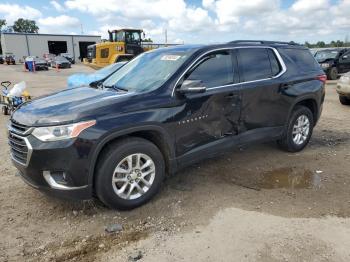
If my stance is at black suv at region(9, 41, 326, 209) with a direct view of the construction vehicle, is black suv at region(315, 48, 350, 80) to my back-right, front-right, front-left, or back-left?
front-right

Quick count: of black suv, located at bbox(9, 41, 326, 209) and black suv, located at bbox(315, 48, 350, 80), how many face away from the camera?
0

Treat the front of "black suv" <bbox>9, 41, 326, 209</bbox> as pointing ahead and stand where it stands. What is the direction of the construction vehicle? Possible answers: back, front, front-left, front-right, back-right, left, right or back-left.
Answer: back-right

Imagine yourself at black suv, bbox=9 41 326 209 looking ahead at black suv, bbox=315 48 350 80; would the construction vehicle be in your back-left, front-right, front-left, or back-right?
front-left

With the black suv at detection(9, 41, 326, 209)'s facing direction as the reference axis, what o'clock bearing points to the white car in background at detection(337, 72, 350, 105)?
The white car in background is roughly at 6 o'clock from the black suv.

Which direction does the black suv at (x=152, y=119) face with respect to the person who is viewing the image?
facing the viewer and to the left of the viewer

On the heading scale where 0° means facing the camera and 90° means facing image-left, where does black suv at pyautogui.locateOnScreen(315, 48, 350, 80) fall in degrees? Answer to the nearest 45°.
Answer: approximately 45°

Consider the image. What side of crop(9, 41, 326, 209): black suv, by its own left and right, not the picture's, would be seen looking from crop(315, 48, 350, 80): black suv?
back

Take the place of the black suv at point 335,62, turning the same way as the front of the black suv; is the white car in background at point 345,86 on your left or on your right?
on your left
